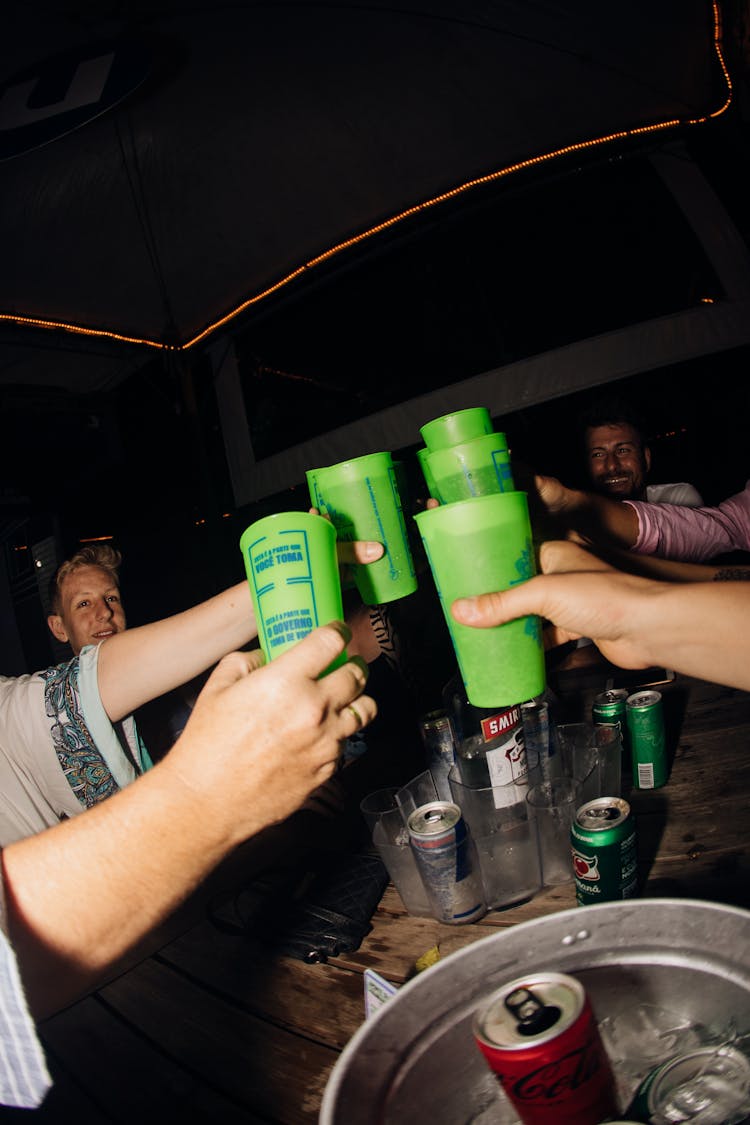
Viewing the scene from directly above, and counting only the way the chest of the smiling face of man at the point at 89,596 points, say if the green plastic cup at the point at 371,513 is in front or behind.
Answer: in front

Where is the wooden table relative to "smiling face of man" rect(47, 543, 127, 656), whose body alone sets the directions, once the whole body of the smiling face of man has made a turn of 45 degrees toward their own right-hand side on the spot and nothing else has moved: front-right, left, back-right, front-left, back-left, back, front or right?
front

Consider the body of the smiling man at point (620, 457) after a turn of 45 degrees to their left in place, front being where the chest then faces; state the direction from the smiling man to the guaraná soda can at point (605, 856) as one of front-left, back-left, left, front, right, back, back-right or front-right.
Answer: front

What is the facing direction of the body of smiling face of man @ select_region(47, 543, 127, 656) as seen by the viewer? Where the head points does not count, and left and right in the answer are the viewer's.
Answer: facing the viewer and to the right of the viewer

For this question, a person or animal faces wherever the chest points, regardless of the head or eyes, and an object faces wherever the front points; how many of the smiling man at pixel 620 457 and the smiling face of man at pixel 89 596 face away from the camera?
0

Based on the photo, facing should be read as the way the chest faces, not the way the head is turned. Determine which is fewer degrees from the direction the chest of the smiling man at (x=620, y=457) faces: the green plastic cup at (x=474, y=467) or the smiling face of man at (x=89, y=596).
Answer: the smiling face of man

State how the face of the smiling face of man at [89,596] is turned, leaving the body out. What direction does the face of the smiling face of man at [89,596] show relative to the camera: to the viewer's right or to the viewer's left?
to the viewer's right

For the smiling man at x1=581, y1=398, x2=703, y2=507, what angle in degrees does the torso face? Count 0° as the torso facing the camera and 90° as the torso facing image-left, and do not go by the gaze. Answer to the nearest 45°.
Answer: approximately 45°
